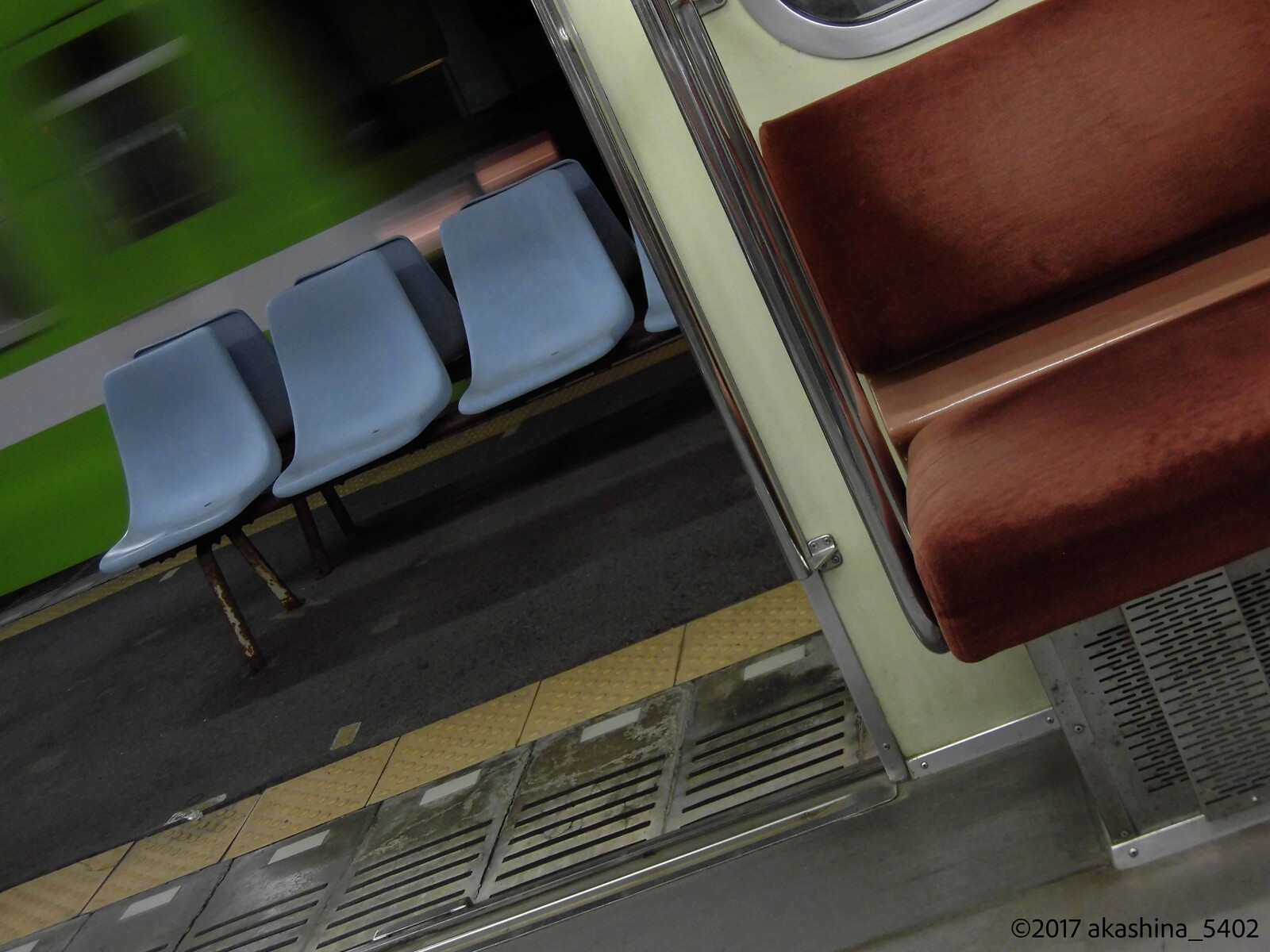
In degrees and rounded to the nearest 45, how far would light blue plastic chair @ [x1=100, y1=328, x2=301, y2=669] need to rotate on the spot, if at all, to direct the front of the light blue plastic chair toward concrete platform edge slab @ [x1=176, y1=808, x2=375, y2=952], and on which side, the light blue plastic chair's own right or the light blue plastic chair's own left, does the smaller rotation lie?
approximately 45° to the light blue plastic chair's own left

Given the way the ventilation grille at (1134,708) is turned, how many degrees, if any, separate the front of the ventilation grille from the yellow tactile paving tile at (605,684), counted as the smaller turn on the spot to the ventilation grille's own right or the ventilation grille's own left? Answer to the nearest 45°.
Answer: approximately 135° to the ventilation grille's own right

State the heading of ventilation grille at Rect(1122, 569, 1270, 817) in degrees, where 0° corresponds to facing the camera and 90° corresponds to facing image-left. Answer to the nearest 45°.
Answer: approximately 0°

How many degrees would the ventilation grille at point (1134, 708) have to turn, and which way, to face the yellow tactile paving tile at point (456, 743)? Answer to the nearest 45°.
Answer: approximately 135° to its right

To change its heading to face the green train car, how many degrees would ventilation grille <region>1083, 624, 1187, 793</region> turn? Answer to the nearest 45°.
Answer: approximately 135° to its right

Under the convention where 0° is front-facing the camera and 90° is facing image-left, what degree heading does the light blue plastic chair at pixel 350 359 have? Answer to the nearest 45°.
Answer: approximately 45°
